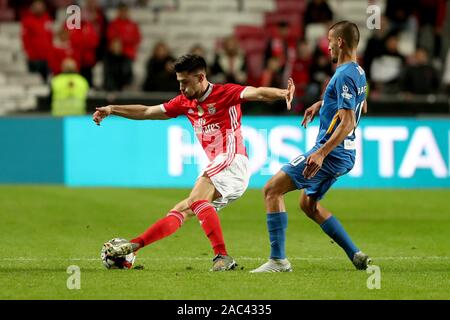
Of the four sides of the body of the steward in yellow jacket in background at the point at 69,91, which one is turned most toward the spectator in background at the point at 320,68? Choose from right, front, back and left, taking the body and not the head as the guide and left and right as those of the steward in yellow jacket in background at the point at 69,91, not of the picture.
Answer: left

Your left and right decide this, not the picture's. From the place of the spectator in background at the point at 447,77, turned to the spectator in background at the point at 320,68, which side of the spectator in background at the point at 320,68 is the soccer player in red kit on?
left

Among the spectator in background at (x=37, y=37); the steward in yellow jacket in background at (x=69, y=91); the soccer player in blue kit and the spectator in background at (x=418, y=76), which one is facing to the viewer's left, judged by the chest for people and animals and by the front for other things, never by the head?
the soccer player in blue kit

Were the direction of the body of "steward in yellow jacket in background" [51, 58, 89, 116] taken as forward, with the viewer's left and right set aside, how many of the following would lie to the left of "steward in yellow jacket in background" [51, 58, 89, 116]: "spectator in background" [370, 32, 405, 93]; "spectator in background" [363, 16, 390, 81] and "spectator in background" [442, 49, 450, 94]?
0

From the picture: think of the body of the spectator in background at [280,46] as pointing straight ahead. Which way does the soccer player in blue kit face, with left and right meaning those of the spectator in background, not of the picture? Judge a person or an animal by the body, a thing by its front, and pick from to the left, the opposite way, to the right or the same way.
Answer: to the right

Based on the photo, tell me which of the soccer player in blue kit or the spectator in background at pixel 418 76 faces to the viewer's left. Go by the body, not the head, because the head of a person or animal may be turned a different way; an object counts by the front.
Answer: the soccer player in blue kit

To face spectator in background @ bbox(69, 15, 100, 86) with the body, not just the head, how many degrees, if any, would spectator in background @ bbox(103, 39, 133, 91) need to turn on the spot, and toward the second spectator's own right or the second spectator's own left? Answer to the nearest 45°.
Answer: approximately 135° to the second spectator's own right
